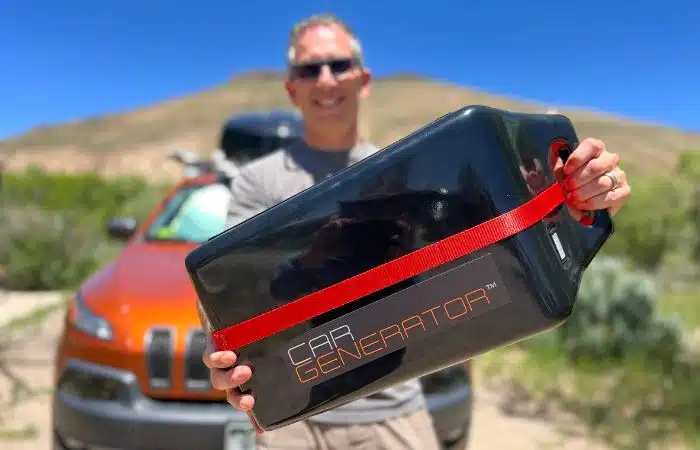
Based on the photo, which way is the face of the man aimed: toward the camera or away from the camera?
toward the camera

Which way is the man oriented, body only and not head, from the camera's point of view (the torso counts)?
toward the camera

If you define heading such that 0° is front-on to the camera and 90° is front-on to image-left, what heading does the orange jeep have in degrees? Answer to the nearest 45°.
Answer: approximately 0°

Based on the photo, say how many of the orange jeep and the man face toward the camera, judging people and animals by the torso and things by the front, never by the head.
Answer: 2

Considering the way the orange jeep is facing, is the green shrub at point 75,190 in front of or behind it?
behind

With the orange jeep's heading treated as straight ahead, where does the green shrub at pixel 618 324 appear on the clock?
The green shrub is roughly at 8 o'clock from the orange jeep.

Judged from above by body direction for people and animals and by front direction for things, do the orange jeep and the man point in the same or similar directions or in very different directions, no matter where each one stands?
same or similar directions

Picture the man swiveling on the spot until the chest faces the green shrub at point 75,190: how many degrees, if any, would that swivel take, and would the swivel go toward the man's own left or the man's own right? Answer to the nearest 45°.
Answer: approximately 135° to the man's own right
